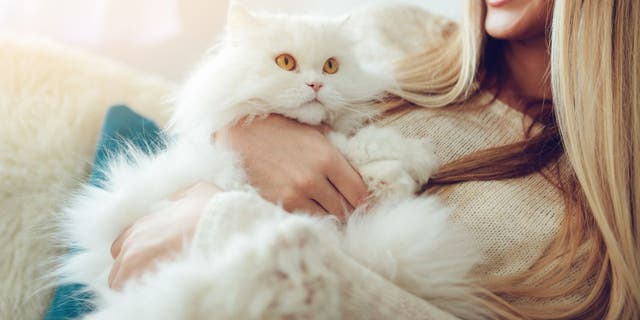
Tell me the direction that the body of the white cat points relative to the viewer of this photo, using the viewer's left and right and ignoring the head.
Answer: facing the viewer and to the right of the viewer

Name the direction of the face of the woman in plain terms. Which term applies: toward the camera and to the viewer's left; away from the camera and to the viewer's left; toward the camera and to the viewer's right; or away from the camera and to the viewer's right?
toward the camera and to the viewer's left

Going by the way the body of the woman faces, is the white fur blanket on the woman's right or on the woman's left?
on the woman's right

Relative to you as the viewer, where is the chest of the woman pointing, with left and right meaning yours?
facing the viewer and to the left of the viewer
